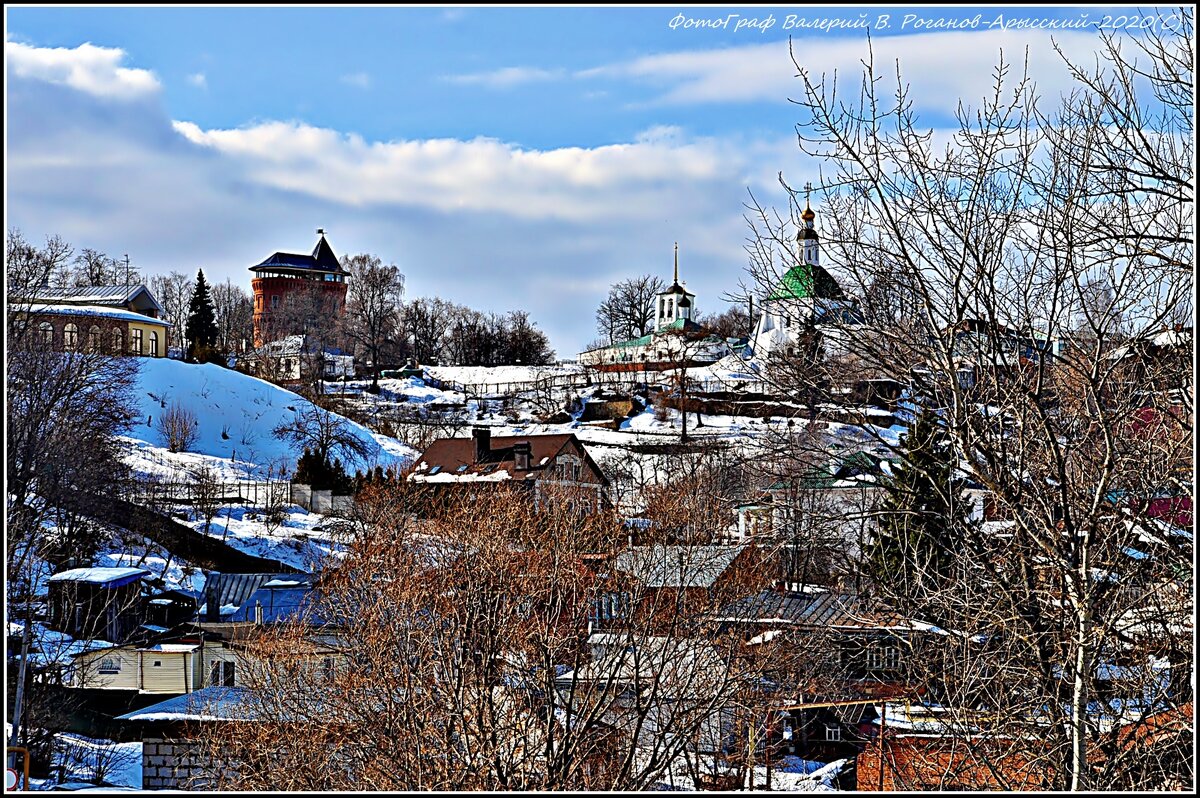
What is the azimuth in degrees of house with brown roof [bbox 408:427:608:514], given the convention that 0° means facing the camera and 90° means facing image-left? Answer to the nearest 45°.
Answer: approximately 315°

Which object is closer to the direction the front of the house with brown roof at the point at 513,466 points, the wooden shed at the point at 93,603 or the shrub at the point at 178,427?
the wooden shed

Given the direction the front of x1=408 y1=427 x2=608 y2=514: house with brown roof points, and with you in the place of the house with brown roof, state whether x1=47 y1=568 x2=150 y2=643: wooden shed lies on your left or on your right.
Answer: on your right

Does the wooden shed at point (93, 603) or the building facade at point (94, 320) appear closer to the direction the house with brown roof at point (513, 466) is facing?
the wooden shed

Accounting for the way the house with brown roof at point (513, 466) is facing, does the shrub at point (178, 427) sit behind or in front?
behind

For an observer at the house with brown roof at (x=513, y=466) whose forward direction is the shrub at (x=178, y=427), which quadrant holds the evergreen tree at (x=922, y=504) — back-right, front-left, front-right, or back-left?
back-left

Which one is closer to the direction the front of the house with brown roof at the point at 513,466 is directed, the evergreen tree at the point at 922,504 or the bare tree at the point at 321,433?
the evergreen tree
